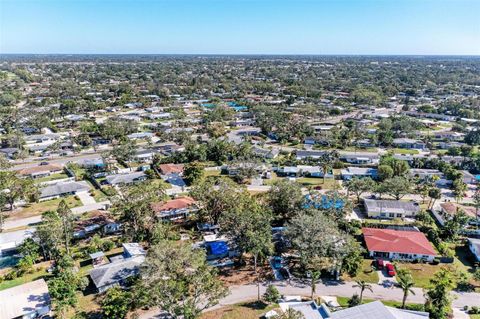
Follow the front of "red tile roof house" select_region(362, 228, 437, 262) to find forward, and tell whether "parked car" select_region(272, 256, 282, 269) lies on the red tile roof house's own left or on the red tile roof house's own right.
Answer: on the red tile roof house's own right

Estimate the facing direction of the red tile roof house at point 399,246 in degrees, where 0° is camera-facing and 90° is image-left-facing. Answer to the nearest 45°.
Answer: approximately 0°

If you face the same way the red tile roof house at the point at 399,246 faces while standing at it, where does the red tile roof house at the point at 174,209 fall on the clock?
the red tile roof house at the point at 174,209 is roughly at 3 o'clock from the red tile roof house at the point at 399,246.

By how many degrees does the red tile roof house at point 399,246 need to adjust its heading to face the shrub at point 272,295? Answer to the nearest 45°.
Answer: approximately 45° to its right

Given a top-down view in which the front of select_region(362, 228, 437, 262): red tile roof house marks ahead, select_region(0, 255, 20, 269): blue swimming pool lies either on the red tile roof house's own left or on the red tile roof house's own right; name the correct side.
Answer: on the red tile roof house's own right

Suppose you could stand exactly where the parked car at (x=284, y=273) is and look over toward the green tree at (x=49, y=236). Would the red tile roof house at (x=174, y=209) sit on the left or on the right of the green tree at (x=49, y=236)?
right

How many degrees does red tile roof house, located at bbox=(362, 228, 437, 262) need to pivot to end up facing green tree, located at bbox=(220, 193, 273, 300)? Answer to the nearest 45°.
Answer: approximately 45° to its right
